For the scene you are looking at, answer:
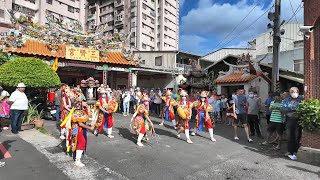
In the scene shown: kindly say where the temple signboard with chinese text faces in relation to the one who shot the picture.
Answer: facing the viewer and to the right of the viewer

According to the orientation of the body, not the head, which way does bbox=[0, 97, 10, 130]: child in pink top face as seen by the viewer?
to the viewer's right

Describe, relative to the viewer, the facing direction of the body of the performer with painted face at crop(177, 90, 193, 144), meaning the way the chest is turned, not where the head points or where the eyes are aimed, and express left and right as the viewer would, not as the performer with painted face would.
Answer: facing the viewer

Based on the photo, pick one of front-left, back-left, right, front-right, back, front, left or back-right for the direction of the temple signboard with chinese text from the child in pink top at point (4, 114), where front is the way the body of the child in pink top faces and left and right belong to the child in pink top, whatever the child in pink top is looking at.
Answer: front-left

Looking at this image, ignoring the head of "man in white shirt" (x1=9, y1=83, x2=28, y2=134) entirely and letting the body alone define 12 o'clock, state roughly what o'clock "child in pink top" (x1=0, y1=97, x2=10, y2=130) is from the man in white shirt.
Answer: The child in pink top is roughly at 7 o'clock from the man in white shirt.

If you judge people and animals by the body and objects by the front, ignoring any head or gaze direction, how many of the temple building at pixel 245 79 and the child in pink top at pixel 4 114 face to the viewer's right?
1

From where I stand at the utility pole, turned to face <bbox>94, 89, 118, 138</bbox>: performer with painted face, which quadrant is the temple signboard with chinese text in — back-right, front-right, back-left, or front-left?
front-right

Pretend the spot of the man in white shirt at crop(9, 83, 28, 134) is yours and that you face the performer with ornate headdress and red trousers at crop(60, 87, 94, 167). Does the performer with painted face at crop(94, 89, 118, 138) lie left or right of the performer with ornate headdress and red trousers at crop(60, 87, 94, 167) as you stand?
left

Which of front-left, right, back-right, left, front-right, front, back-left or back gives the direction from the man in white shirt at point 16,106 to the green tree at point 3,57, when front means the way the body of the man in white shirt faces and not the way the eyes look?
back-left

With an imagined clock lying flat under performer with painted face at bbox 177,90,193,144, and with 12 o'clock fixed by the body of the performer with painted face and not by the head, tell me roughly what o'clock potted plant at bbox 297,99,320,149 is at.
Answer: The potted plant is roughly at 10 o'clock from the performer with painted face.

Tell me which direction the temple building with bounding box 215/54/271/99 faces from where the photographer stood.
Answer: facing the viewer and to the left of the viewer

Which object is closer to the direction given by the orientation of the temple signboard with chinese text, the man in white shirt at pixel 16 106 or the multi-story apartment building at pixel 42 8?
the man in white shirt

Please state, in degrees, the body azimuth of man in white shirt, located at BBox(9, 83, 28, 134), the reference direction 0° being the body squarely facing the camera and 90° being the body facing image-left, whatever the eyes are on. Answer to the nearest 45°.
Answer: approximately 315°

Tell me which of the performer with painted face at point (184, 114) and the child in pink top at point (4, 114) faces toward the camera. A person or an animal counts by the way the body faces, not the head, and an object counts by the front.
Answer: the performer with painted face

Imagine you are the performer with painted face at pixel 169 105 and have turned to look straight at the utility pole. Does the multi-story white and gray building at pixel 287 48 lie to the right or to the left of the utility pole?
left

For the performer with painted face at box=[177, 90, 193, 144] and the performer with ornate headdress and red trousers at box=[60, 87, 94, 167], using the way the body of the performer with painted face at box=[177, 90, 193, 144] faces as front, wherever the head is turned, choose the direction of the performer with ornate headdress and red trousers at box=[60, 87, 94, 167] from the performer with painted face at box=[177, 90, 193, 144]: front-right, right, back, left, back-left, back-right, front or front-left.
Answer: front-right

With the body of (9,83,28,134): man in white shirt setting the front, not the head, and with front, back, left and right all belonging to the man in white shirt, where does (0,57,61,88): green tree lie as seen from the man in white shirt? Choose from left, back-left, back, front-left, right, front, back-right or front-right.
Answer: back-left

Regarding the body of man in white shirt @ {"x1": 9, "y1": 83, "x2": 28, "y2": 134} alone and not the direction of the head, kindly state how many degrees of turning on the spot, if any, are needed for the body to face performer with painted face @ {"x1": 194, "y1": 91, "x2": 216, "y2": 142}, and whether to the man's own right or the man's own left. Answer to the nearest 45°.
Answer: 0° — they already face them
